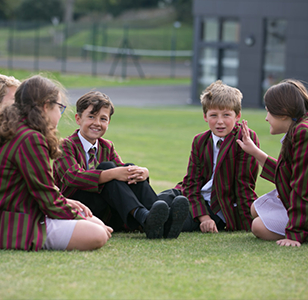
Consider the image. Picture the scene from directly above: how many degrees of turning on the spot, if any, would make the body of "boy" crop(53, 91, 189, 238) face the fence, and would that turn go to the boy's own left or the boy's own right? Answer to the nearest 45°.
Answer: approximately 135° to the boy's own left

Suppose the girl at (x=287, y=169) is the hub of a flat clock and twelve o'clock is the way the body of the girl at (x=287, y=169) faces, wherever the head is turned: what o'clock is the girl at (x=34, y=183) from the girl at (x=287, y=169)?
the girl at (x=34, y=183) is roughly at 11 o'clock from the girl at (x=287, y=169).

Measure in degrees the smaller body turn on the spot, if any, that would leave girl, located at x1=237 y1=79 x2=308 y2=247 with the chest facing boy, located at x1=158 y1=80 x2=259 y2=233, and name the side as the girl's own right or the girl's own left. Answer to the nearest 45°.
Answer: approximately 45° to the girl's own right

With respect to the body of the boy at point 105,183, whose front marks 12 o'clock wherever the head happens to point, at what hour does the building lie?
The building is roughly at 8 o'clock from the boy.

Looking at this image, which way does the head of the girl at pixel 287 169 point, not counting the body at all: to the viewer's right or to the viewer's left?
to the viewer's left

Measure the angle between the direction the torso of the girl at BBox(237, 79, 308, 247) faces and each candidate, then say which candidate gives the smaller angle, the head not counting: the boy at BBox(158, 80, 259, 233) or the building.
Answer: the boy

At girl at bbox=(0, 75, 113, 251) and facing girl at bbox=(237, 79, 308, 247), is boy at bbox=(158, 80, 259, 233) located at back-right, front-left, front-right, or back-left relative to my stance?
front-left

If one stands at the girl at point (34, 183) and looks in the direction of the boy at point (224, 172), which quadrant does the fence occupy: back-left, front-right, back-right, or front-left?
front-left

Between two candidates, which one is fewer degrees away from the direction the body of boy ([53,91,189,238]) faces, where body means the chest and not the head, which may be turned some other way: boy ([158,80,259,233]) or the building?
the boy

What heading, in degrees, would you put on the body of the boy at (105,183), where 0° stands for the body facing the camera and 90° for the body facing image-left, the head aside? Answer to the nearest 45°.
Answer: approximately 315°

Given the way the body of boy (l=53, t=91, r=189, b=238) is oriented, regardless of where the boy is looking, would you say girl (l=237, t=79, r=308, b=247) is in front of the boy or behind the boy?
in front

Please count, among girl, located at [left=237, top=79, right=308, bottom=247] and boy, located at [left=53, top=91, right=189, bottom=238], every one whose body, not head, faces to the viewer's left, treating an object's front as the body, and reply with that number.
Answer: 1

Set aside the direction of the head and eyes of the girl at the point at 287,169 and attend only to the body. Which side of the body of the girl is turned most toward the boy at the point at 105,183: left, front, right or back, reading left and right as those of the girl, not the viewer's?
front

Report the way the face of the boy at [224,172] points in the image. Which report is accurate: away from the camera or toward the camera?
toward the camera

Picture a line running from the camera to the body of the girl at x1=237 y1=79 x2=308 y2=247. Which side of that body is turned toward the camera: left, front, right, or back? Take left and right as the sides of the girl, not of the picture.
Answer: left
